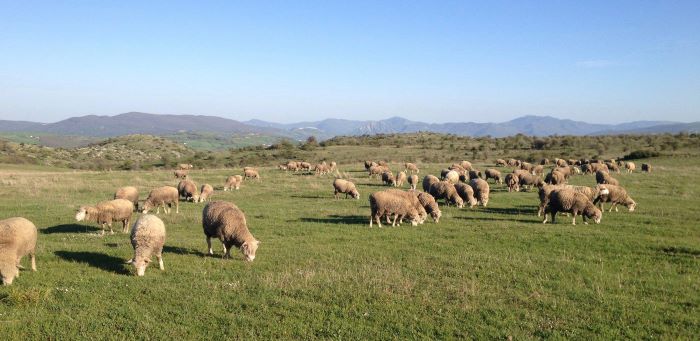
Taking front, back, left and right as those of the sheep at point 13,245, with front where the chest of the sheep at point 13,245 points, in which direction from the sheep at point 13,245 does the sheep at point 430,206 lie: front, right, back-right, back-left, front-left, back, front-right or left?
back-left

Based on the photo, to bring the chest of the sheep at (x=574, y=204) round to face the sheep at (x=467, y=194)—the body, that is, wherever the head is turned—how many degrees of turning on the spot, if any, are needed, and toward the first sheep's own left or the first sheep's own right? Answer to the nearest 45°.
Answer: approximately 135° to the first sheep's own left

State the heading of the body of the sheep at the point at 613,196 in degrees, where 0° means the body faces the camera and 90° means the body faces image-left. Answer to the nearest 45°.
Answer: approximately 270°

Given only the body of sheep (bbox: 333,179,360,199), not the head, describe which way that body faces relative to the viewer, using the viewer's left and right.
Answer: facing to the right of the viewer

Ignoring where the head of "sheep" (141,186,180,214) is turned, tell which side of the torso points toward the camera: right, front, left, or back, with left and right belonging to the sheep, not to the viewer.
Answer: left

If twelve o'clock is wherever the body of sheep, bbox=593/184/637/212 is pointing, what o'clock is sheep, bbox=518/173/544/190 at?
sheep, bbox=518/173/544/190 is roughly at 8 o'clock from sheep, bbox=593/184/637/212.
